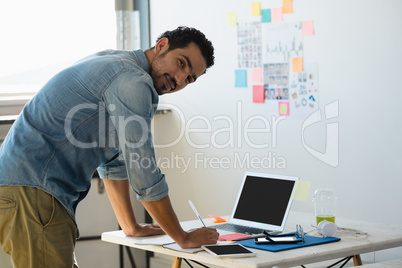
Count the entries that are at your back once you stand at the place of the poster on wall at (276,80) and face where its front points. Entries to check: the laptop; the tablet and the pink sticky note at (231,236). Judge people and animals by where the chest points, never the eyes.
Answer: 0

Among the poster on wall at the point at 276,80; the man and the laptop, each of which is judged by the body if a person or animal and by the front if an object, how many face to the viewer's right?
1

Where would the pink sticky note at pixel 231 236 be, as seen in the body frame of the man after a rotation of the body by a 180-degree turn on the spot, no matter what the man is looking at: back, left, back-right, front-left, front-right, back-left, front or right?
back-right

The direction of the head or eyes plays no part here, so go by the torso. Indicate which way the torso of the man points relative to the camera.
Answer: to the viewer's right

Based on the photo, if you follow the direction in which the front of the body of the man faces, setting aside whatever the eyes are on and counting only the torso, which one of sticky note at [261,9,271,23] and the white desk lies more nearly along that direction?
the white desk

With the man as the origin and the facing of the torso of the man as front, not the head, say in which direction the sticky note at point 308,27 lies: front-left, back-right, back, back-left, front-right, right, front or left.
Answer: front-left

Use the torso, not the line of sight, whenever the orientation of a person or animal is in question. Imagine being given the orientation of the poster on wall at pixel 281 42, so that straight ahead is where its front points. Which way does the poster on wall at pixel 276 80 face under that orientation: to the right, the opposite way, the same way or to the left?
the same way

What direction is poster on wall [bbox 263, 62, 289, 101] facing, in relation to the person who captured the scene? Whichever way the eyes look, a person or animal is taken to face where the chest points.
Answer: facing the viewer

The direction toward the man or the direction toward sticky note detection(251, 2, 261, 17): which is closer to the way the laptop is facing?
the man

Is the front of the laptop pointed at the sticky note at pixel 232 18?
no

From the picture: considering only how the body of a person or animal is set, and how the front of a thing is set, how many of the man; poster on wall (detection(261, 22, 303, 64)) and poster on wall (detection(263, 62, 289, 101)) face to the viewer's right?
1

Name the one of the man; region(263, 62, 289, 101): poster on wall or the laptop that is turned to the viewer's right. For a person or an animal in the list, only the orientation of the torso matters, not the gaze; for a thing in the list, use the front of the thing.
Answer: the man

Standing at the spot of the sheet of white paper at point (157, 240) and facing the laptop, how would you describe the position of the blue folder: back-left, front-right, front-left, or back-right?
front-right

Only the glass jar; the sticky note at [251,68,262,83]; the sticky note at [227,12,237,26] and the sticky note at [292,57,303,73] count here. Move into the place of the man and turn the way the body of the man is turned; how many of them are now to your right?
0

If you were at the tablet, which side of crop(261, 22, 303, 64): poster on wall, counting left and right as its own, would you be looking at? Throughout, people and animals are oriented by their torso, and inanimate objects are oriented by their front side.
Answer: front

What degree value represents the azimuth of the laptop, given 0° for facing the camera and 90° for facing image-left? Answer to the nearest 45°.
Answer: approximately 45°

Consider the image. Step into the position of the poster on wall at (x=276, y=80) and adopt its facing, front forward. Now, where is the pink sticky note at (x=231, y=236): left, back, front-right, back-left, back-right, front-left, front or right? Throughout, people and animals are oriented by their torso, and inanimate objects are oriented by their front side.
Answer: front

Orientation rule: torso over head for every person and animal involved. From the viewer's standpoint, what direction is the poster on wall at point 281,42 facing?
toward the camera

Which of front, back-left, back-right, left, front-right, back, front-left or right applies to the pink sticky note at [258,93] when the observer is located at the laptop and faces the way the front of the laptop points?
back-right

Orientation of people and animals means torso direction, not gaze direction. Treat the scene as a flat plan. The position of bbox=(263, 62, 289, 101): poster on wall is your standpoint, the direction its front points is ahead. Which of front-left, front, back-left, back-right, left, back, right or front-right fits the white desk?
front
